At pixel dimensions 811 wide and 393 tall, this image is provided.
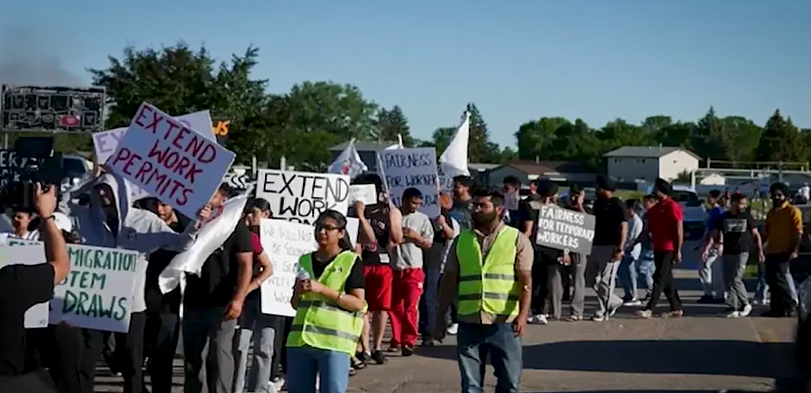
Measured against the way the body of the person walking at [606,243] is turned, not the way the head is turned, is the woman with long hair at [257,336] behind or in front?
in front

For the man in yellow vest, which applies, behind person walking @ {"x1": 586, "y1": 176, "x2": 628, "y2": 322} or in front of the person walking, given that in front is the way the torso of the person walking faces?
in front

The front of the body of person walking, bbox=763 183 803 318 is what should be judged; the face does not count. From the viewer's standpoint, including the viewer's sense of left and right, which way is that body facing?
facing the viewer and to the left of the viewer

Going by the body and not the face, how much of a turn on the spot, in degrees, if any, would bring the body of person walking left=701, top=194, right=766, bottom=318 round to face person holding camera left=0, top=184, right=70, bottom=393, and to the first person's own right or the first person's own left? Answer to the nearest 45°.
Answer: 0° — they already face them

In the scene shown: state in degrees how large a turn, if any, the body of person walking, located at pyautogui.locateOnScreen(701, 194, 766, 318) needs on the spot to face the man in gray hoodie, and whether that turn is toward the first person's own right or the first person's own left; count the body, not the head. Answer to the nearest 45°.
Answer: approximately 45° to the first person's own right

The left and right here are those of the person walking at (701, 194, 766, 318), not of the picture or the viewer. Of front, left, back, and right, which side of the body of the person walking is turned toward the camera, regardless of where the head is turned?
front
